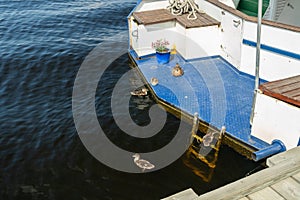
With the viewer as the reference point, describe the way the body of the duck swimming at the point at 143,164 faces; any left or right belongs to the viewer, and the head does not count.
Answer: facing away from the viewer and to the left of the viewer

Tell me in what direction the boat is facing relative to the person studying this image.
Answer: facing away from the viewer and to the right of the viewer

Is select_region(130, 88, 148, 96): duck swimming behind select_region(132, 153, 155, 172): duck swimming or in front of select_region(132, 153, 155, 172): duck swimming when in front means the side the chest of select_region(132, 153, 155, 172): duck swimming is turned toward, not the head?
in front

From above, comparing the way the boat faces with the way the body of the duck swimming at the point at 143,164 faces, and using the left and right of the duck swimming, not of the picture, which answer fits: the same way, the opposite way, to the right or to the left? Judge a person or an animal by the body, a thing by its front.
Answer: to the right

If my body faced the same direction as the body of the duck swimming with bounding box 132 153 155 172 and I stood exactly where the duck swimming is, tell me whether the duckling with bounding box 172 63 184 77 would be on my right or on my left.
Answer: on my right

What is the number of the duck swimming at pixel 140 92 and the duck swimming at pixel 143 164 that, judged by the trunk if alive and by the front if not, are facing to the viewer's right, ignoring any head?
1
